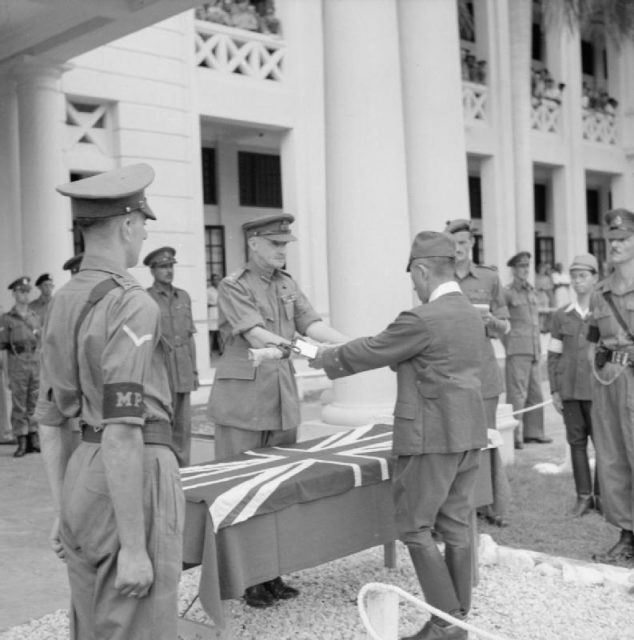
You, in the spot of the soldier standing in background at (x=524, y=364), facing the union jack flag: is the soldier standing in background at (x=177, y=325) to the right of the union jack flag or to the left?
right

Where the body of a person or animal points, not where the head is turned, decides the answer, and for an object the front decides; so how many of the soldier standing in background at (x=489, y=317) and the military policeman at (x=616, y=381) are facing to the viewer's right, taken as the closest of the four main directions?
0

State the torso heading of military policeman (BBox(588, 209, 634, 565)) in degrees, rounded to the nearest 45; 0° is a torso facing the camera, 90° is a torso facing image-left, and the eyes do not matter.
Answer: approximately 45°

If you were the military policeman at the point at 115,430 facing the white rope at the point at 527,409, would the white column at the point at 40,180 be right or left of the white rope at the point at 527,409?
left

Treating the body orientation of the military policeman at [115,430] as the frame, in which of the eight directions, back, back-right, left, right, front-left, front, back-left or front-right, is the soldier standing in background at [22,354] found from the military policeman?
front-left

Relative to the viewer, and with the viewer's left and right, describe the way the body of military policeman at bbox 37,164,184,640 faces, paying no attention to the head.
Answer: facing away from the viewer and to the right of the viewer

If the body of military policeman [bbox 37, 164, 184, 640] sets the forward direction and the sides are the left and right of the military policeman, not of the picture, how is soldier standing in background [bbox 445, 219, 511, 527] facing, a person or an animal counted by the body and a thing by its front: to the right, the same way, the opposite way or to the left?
the opposite way

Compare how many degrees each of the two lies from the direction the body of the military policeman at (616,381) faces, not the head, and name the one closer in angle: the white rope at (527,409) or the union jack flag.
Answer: the union jack flag

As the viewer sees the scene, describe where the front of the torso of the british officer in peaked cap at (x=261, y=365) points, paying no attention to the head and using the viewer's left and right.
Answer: facing the viewer and to the right of the viewer
